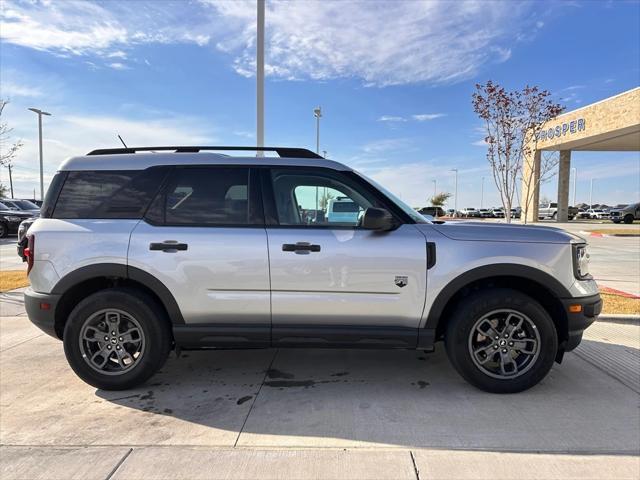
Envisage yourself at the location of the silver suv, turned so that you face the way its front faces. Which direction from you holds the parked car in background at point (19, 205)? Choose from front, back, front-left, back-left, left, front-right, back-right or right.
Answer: back-left

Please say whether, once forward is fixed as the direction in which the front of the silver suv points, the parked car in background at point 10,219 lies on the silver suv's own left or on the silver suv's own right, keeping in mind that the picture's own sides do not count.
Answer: on the silver suv's own left

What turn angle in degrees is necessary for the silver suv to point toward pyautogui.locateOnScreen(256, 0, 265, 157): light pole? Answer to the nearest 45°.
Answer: approximately 90° to its left

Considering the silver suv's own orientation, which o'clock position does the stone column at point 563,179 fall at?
The stone column is roughly at 10 o'clock from the silver suv.

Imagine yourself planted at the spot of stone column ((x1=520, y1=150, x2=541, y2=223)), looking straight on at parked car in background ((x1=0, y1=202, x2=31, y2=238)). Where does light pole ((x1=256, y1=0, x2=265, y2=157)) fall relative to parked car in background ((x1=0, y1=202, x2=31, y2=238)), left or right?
left

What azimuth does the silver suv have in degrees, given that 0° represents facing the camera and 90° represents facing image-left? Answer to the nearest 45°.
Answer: approximately 270°

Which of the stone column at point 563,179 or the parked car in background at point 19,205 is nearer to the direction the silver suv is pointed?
the stone column
